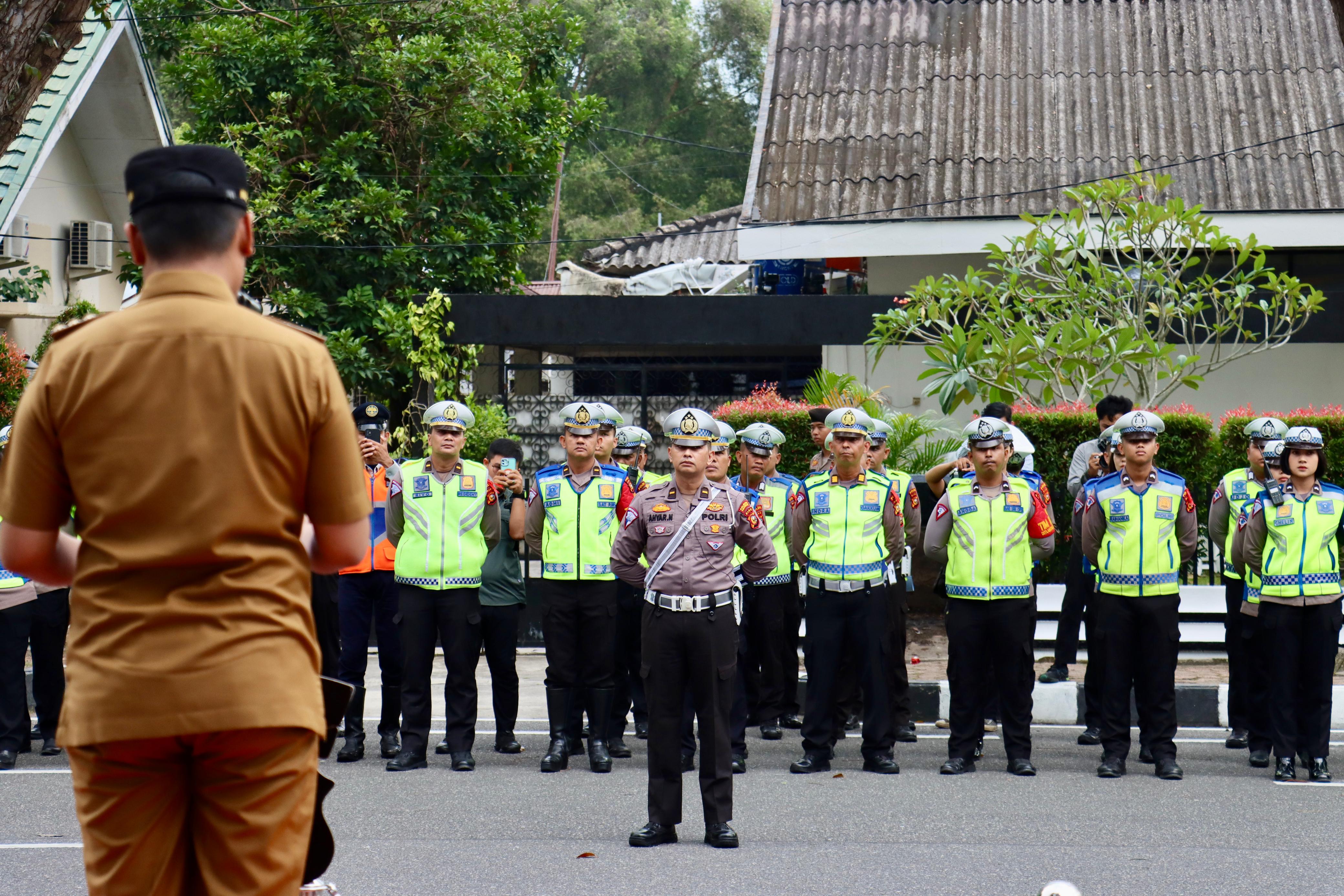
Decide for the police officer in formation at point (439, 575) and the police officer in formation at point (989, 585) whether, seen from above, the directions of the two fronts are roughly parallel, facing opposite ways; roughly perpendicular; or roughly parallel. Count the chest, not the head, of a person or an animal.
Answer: roughly parallel

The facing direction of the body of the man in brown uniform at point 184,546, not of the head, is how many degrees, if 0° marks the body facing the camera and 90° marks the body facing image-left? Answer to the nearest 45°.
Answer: approximately 180°

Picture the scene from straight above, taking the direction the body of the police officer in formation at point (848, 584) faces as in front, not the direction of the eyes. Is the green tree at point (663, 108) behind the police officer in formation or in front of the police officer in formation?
behind

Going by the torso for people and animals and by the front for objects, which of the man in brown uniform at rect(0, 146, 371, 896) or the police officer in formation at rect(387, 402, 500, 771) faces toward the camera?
the police officer in formation

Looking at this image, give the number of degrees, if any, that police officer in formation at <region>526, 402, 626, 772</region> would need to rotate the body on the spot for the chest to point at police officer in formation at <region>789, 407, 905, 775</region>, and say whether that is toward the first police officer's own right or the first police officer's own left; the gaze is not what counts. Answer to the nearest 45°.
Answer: approximately 90° to the first police officer's own left

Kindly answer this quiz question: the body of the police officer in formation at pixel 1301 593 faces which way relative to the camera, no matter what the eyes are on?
toward the camera

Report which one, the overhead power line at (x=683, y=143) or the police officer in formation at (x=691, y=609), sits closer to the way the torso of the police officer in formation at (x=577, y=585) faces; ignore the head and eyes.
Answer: the police officer in formation

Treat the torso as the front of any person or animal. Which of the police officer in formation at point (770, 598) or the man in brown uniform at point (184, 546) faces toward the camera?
the police officer in formation

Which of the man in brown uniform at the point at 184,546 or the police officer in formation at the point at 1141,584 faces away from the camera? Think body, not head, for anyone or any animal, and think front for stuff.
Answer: the man in brown uniform

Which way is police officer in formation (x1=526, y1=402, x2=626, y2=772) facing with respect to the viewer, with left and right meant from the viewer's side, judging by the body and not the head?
facing the viewer

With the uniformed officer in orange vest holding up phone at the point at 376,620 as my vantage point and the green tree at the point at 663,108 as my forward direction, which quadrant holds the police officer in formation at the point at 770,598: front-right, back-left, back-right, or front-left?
front-right

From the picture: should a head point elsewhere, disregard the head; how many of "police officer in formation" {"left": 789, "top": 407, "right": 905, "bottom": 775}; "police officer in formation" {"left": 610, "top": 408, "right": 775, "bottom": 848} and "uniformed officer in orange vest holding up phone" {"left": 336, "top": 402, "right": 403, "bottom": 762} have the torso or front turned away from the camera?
0
